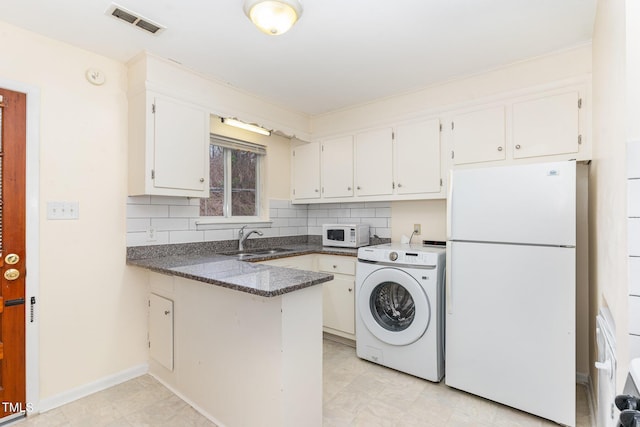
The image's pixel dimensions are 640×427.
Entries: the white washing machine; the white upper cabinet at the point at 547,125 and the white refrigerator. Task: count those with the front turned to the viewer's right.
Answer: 0

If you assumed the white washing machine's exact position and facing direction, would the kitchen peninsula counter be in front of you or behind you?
in front

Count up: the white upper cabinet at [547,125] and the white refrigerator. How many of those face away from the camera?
0

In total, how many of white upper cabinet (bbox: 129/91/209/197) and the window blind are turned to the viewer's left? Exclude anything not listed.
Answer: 0

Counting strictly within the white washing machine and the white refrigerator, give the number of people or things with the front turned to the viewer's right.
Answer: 0

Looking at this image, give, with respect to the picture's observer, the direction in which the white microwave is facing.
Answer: facing the viewer and to the left of the viewer
